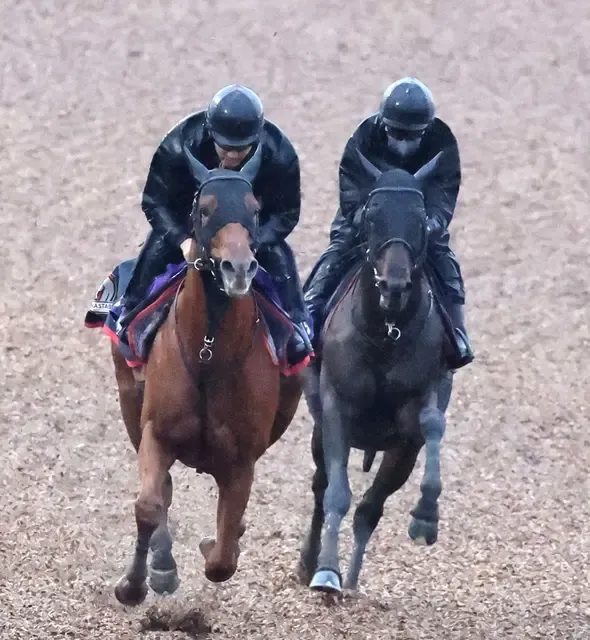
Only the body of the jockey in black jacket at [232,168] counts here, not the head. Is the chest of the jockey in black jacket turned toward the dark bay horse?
no

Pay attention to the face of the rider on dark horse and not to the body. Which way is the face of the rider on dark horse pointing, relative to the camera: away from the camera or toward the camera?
toward the camera

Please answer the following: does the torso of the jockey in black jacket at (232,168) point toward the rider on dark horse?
no

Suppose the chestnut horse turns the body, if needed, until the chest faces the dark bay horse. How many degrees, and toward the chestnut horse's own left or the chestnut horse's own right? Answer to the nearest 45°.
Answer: approximately 135° to the chestnut horse's own left

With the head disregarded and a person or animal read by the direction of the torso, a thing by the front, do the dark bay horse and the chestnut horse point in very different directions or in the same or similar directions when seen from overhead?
same or similar directions

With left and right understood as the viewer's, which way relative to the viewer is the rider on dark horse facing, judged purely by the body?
facing the viewer

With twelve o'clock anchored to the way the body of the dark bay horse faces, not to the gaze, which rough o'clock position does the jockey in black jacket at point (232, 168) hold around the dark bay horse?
The jockey in black jacket is roughly at 2 o'clock from the dark bay horse.

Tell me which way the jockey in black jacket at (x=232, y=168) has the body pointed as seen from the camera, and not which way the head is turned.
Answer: toward the camera

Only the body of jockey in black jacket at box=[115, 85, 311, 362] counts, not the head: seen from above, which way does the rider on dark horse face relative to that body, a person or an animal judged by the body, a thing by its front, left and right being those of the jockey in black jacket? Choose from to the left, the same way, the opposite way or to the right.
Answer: the same way

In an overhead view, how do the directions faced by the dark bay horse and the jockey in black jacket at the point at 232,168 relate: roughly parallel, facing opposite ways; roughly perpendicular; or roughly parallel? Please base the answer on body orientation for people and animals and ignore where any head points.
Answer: roughly parallel
